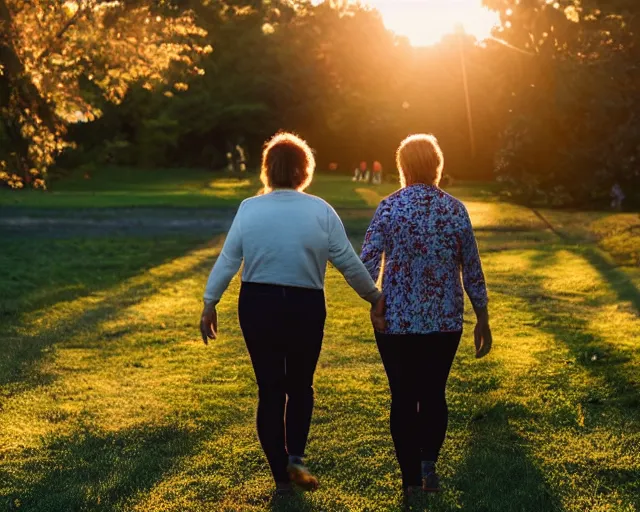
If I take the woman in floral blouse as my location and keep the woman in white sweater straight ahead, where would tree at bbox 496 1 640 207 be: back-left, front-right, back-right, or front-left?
back-right

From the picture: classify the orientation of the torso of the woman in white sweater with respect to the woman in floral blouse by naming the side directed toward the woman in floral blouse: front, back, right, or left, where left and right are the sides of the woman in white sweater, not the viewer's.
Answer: right

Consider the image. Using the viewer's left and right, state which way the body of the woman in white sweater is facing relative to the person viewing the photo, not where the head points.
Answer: facing away from the viewer

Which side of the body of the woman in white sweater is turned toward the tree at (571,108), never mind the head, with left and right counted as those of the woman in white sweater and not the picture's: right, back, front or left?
front

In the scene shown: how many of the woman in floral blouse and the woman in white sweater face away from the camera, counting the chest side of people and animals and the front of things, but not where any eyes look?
2

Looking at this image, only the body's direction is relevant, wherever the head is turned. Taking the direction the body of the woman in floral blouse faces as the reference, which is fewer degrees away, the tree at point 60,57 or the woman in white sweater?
the tree

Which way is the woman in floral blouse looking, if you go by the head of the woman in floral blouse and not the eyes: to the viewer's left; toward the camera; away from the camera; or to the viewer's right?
away from the camera

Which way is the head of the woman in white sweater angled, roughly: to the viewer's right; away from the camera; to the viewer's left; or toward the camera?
away from the camera

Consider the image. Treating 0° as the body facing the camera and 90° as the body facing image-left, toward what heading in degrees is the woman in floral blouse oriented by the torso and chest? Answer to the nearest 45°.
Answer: approximately 180°
